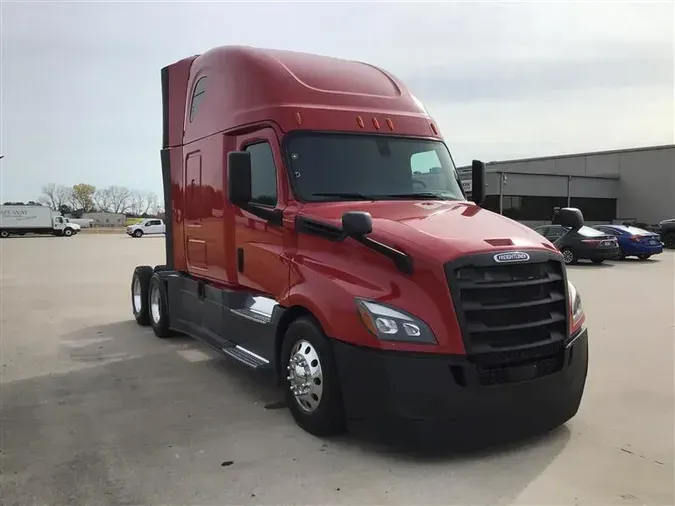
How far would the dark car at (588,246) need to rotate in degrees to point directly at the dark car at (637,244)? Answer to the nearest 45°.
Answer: approximately 90° to its right

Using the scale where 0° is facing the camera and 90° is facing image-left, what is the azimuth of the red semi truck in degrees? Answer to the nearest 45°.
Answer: approximately 315°

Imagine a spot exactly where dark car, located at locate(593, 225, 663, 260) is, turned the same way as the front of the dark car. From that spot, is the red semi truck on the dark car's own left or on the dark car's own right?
on the dark car's own left

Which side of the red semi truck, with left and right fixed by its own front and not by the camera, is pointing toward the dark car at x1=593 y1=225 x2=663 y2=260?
left

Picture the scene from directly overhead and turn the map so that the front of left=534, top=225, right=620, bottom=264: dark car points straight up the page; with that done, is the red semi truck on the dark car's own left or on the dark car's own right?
on the dark car's own left

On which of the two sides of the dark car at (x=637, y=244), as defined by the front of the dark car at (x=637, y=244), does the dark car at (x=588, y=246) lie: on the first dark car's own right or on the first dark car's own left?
on the first dark car's own left

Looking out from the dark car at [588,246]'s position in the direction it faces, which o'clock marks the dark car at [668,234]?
the dark car at [668,234] is roughly at 2 o'clock from the dark car at [588,246].

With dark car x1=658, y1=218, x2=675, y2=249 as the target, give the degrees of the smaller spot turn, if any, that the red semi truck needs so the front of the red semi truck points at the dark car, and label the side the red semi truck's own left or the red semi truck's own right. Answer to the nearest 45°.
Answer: approximately 90° to the red semi truck's own left

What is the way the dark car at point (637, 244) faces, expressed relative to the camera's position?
facing away from the viewer and to the left of the viewer

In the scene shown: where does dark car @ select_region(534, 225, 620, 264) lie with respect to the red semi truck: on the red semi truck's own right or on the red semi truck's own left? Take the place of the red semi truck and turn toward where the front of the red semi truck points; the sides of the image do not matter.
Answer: on the red semi truck's own left

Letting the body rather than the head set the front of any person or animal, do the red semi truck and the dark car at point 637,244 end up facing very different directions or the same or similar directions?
very different directions

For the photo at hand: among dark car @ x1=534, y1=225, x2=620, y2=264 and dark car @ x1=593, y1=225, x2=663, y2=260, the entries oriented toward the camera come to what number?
0

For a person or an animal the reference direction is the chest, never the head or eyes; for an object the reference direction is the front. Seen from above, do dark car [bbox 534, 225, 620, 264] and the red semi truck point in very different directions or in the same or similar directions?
very different directions

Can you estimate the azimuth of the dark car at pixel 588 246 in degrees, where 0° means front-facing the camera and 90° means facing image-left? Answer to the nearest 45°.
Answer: approximately 135°

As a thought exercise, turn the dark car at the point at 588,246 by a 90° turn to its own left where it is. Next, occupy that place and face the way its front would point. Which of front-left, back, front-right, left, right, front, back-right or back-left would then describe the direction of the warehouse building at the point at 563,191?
back-right
